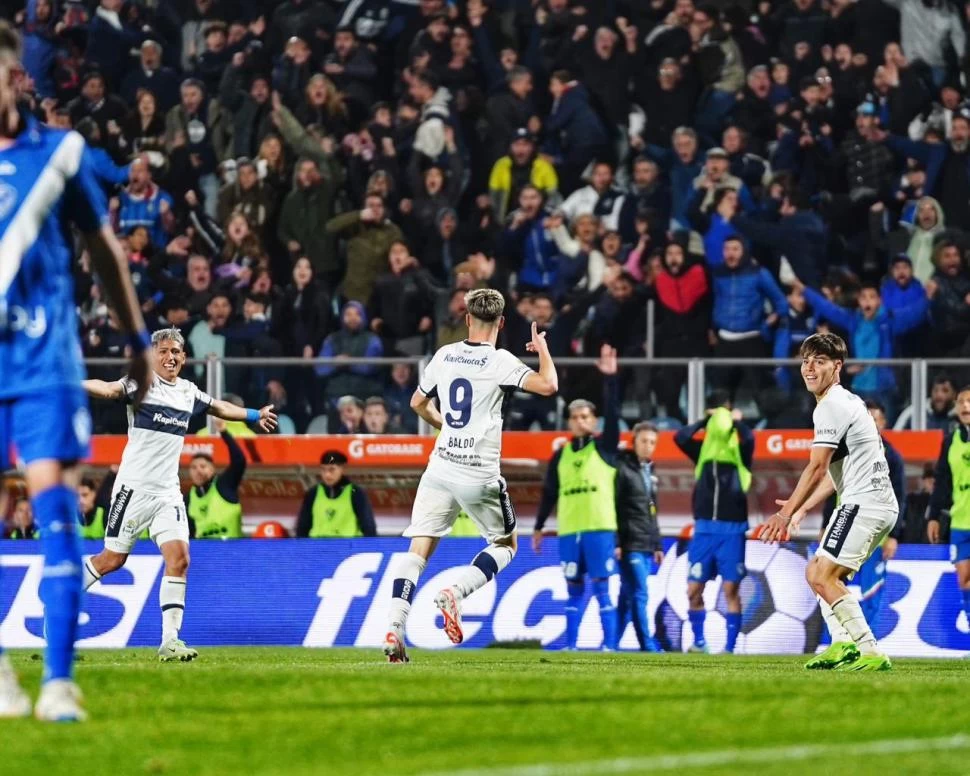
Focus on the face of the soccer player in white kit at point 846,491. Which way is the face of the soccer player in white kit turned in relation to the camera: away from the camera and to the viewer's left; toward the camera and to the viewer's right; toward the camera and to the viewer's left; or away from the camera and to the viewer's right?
toward the camera and to the viewer's left

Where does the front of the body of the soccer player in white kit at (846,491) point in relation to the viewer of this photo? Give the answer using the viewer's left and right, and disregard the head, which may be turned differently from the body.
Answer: facing to the left of the viewer

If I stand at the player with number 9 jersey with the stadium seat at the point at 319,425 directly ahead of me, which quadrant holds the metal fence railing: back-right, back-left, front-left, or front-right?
front-right

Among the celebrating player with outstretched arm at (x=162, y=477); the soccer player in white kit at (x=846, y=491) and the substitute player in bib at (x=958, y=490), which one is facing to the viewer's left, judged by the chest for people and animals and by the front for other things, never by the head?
the soccer player in white kit

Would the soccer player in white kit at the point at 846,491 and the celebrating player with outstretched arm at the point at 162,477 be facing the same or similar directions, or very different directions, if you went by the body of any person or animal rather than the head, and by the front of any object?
very different directions

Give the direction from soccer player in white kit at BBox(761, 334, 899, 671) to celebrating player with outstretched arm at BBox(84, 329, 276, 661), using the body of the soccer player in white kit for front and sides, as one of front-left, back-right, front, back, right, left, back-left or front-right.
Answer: front

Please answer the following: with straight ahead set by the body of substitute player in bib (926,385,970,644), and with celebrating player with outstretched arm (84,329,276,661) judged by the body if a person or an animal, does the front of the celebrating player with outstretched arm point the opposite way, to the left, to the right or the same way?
to the left

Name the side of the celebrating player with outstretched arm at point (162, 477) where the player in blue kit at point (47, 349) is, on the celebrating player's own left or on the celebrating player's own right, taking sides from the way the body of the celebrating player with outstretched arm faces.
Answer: on the celebrating player's own right

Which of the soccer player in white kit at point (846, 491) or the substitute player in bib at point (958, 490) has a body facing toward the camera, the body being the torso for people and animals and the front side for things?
the substitute player in bib

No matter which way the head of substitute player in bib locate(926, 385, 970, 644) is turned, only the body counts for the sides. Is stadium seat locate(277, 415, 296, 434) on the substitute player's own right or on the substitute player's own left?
on the substitute player's own right

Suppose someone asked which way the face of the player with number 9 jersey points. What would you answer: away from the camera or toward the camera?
away from the camera

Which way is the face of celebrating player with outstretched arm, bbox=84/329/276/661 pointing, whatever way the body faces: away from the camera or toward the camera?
toward the camera

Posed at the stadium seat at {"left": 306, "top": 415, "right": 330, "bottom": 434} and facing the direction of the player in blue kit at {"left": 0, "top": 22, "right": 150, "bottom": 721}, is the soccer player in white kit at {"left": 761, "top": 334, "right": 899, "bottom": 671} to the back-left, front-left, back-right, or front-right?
front-left

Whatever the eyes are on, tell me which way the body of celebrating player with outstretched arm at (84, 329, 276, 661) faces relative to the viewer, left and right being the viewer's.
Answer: facing the viewer and to the right of the viewer

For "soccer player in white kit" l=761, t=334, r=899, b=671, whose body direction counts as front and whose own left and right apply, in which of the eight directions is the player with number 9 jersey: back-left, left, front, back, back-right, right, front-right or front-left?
front
